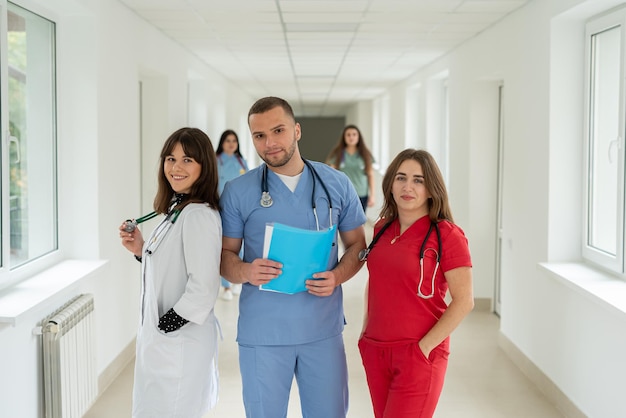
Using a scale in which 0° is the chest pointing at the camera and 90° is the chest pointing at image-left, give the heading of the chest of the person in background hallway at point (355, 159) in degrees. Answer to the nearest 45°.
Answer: approximately 0°

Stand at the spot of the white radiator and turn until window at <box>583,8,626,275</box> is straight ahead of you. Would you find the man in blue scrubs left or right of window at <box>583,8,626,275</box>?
right

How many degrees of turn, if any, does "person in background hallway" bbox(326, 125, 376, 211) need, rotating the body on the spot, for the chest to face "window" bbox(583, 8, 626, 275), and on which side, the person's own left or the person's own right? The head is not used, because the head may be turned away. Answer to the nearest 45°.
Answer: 0° — they already face it

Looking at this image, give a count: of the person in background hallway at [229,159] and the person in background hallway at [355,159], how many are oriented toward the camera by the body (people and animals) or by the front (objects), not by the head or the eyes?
2

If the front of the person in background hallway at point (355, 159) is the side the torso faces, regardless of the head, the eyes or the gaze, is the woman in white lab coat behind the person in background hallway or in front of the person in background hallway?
in front

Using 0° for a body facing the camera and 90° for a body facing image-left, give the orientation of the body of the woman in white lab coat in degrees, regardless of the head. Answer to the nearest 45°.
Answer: approximately 45°

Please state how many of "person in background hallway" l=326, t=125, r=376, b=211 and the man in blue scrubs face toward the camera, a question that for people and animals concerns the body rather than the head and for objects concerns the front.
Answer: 2

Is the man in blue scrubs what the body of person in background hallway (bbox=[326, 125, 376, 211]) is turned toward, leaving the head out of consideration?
yes

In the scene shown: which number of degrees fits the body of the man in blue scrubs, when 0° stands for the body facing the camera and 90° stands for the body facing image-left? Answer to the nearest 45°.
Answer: approximately 0°
